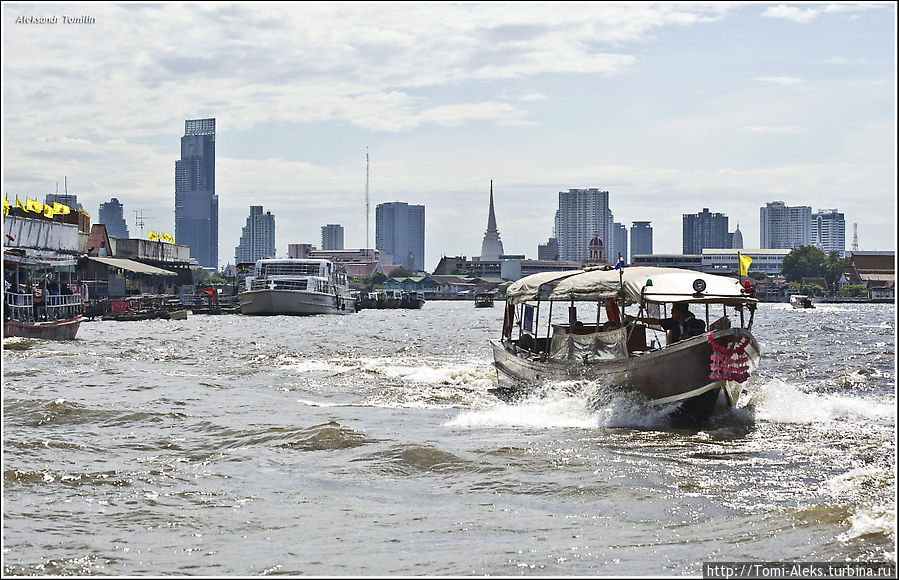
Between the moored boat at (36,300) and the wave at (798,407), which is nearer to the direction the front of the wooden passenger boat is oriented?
the wave

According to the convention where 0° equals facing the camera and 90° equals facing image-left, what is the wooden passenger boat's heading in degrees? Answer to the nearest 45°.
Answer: approximately 315°

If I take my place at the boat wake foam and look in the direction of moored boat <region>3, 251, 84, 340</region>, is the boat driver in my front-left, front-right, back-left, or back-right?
back-right

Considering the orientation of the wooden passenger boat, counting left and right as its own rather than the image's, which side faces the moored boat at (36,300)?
back
